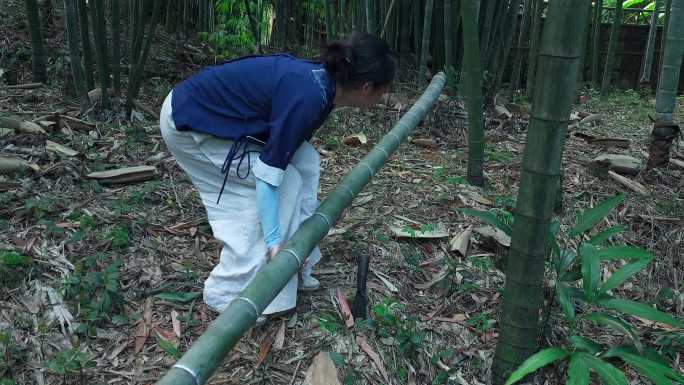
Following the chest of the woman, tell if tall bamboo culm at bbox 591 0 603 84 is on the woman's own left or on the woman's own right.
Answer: on the woman's own left

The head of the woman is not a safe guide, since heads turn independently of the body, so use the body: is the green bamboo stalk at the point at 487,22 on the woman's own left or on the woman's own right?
on the woman's own left

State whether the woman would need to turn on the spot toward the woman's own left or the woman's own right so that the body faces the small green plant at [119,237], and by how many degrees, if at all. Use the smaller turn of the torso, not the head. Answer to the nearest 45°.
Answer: approximately 135° to the woman's own left

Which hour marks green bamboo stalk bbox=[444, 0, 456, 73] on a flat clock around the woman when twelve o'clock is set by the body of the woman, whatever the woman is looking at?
The green bamboo stalk is roughly at 10 o'clock from the woman.

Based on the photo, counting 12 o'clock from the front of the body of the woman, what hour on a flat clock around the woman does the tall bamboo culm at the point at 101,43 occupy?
The tall bamboo culm is roughly at 8 o'clock from the woman.

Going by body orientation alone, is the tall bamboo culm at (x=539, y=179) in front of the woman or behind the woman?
in front

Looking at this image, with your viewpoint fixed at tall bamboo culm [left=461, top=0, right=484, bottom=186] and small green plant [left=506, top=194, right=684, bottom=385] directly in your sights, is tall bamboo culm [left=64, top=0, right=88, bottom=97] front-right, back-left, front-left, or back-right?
back-right

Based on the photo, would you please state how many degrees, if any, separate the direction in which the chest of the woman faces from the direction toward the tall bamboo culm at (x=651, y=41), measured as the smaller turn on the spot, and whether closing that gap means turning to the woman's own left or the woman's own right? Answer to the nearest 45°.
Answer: approximately 45° to the woman's own left

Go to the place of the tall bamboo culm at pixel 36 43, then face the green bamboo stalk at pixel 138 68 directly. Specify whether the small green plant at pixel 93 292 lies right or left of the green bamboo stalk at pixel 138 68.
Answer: right

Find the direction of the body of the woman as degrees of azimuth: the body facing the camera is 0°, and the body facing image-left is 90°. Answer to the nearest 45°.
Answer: approximately 270°

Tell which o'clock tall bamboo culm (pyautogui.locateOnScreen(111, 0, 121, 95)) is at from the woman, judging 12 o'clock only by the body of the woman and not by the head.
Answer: The tall bamboo culm is roughly at 8 o'clock from the woman.

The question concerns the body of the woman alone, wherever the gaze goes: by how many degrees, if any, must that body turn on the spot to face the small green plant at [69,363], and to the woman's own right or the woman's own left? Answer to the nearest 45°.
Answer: approximately 135° to the woman's own right

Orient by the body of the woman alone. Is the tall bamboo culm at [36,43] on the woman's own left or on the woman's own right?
on the woman's own left

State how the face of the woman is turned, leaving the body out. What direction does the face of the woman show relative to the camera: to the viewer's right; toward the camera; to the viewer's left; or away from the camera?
to the viewer's right
